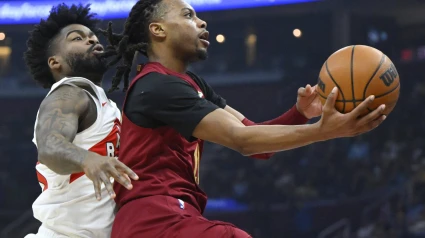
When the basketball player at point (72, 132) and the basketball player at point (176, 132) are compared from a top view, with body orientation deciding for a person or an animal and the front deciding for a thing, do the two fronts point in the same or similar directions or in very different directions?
same or similar directions

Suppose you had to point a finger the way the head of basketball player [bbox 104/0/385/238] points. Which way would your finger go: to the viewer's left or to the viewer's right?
to the viewer's right

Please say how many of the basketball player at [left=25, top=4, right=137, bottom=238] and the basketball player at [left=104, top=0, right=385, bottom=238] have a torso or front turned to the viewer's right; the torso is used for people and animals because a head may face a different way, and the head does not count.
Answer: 2

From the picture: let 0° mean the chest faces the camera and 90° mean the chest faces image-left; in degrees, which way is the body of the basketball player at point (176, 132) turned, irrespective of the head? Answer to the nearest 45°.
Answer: approximately 270°

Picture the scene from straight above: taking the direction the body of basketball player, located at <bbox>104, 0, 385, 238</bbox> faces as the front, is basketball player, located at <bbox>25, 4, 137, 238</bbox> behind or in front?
behind

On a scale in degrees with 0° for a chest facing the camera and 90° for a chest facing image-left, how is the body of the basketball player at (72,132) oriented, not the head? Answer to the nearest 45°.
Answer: approximately 270°
